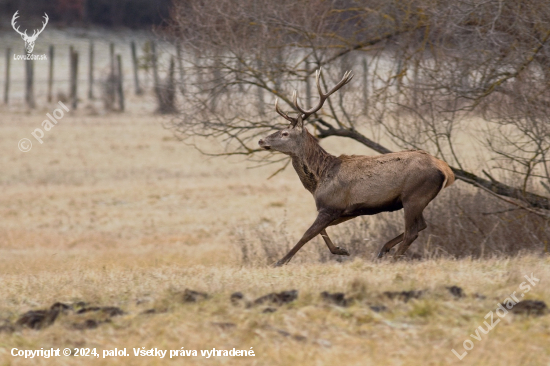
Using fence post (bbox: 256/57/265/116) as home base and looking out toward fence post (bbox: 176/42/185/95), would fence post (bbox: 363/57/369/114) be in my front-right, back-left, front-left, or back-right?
back-right

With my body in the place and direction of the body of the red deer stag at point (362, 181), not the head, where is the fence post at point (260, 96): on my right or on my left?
on my right

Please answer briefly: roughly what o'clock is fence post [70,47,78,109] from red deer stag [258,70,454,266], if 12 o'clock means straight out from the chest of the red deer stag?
The fence post is roughly at 2 o'clock from the red deer stag.

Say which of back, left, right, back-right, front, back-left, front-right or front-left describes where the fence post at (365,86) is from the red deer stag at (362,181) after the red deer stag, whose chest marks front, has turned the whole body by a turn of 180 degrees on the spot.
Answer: left

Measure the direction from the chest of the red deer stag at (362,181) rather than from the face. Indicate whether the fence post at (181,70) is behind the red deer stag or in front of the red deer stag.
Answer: in front

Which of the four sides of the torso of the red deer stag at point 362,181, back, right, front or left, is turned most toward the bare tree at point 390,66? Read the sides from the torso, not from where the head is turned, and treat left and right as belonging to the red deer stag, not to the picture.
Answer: right

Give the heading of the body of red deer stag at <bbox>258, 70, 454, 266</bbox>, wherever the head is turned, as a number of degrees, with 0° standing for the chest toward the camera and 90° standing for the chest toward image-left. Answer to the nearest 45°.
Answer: approximately 90°
